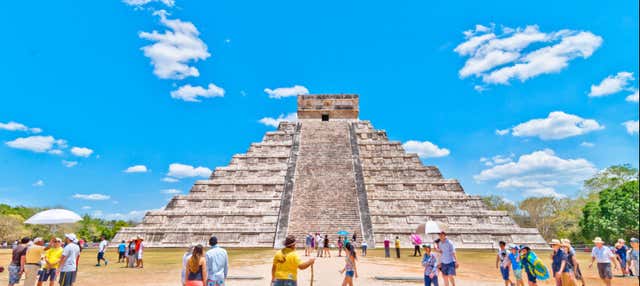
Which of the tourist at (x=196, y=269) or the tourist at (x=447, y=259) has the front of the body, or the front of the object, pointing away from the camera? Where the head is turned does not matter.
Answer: the tourist at (x=196, y=269)

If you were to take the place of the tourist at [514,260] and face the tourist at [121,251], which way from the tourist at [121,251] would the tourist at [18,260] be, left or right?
left

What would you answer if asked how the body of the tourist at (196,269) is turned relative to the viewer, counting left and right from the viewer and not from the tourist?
facing away from the viewer

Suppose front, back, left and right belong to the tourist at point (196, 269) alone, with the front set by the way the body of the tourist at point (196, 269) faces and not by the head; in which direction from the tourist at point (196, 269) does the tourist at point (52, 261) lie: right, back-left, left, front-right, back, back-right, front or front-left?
front-left

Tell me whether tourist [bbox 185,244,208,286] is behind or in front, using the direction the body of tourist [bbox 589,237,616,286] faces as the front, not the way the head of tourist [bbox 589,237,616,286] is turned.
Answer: in front
